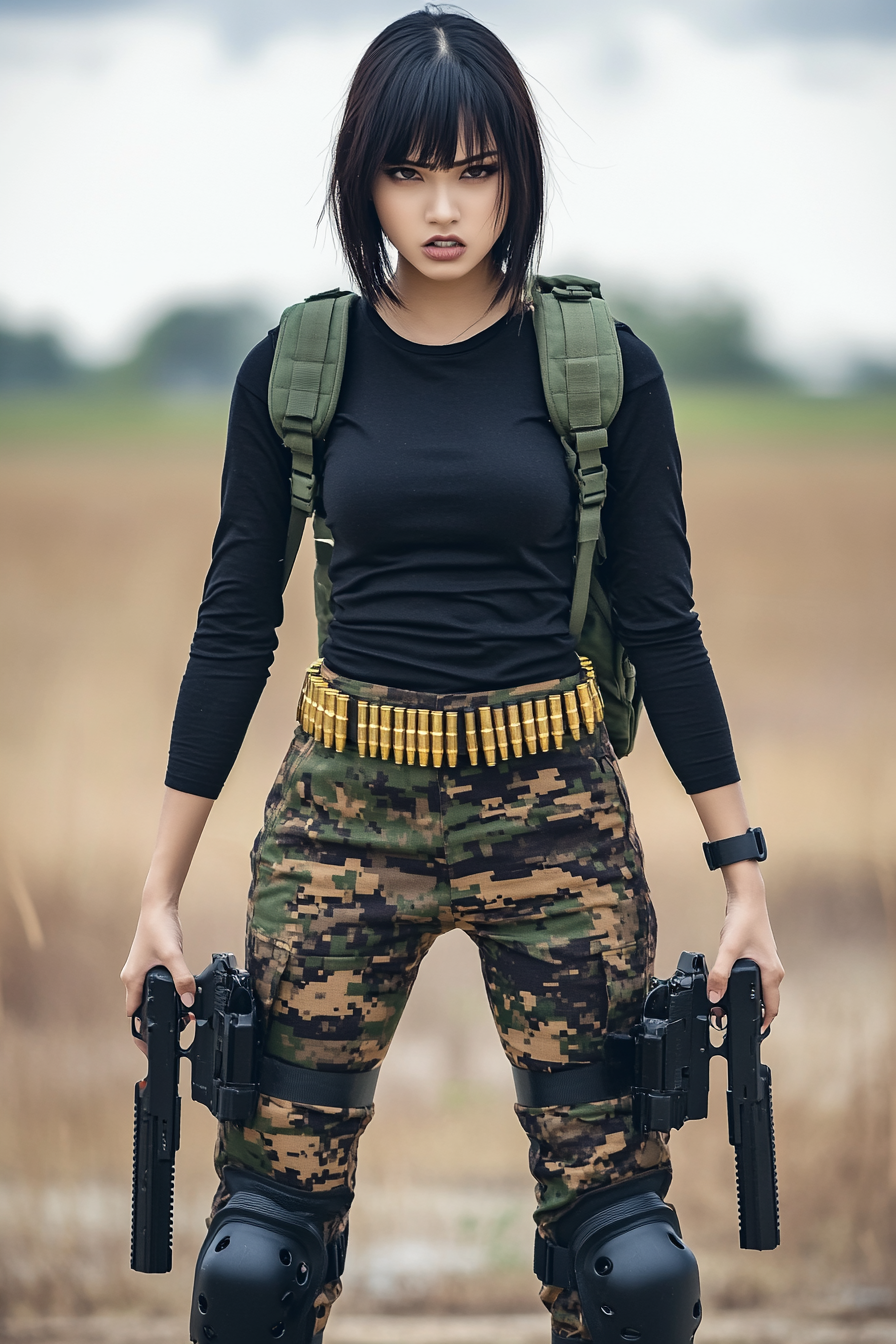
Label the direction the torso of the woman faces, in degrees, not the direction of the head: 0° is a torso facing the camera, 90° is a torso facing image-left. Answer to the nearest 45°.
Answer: approximately 0°
